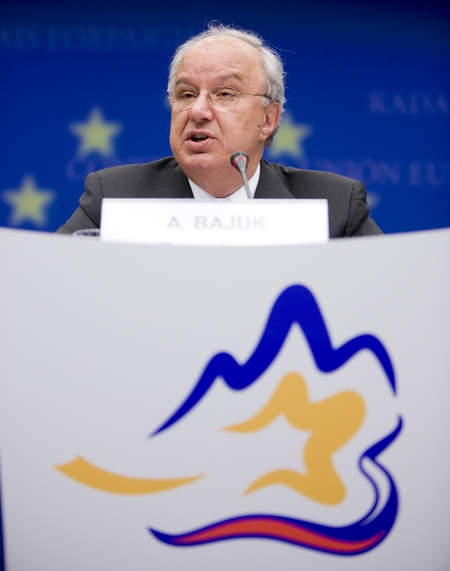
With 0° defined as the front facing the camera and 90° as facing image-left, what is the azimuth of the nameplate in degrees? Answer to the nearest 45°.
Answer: approximately 0°

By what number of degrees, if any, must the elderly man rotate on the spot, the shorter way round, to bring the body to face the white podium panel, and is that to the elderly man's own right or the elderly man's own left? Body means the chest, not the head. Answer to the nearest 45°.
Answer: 0° — they already face it

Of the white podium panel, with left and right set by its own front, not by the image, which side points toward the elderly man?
back

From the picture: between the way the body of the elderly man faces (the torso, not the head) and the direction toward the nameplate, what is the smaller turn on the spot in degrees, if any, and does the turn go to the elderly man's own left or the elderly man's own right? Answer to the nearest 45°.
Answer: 0° — they already face it

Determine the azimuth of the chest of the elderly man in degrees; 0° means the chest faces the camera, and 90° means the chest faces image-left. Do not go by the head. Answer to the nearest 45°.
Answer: approximately 0°

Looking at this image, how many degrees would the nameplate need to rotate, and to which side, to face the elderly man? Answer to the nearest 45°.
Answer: approximately 180°

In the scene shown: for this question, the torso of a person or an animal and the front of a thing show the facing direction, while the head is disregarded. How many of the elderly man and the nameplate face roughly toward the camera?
2
